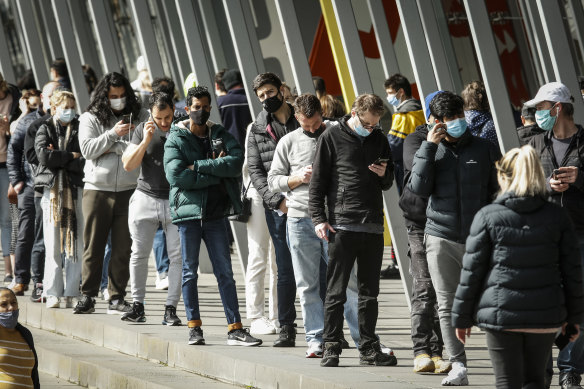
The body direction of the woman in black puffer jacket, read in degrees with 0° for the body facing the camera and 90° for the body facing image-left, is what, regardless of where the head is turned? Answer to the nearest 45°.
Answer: approximately 180°

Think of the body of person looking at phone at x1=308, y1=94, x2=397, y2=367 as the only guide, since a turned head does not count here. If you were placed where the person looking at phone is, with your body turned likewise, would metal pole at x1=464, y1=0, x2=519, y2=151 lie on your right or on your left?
on your left

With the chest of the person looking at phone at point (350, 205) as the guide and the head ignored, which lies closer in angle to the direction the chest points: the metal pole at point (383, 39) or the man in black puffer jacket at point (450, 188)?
the man in black puffer jacket

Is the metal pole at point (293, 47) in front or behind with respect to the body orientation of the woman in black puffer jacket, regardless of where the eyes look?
in front

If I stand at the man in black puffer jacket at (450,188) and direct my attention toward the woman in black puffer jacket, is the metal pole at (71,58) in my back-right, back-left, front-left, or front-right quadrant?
back-right

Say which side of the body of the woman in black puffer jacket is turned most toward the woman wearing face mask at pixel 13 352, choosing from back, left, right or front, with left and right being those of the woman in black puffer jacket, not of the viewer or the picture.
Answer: left

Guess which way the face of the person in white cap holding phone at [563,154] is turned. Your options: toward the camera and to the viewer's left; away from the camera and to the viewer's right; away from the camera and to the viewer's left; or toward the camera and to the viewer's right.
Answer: toward the camera and to the viewer's left

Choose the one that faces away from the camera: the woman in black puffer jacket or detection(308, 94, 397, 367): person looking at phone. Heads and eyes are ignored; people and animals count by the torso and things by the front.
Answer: the woman in black puffer jacket
